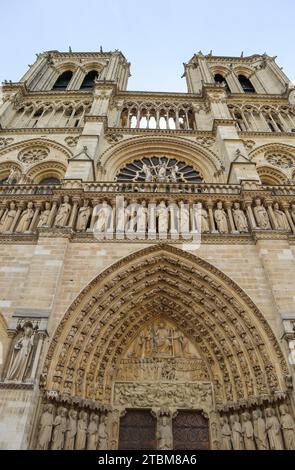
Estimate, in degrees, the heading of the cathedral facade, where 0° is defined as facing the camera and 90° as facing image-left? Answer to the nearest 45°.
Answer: approximately 0°

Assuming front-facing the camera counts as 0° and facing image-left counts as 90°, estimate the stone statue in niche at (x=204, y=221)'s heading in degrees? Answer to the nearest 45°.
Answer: approximately 0°

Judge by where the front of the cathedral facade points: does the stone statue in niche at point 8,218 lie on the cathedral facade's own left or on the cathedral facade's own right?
on the cathedral facade's own right

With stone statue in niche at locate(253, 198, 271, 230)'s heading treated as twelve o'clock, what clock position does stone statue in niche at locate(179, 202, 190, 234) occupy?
stone statue in niche at locate(179, 202, 190, 234) is roughly at 2 o'clock from stone statue in niche at locate(253, 198, 271, 230).
